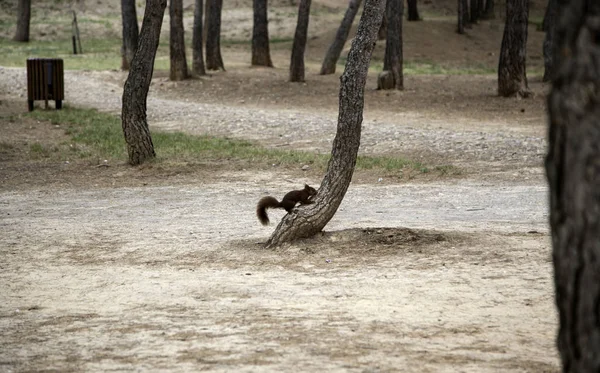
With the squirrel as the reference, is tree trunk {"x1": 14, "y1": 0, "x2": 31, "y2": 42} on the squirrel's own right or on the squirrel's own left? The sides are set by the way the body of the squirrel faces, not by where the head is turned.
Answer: on the squirrel's own left

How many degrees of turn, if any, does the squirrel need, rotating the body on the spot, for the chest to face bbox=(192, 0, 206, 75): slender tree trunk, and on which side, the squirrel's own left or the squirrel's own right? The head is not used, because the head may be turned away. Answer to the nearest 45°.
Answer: approximately 90° to the squirrel's own left

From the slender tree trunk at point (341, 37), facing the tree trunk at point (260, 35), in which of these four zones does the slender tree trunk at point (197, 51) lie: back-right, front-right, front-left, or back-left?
front-left

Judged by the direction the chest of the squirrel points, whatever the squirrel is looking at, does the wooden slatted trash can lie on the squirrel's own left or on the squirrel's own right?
on the squirrel's own left

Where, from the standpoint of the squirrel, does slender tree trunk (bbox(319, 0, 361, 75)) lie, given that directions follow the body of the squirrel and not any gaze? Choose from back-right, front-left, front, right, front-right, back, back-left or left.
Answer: left

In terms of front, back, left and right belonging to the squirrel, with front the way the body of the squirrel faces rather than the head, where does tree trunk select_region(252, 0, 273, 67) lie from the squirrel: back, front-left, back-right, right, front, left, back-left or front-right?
left

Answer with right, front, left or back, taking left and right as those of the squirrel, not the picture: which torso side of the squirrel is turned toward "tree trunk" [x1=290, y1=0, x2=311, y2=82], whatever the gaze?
left

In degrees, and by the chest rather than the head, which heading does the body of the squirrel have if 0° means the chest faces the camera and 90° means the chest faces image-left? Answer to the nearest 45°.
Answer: approximately 270°

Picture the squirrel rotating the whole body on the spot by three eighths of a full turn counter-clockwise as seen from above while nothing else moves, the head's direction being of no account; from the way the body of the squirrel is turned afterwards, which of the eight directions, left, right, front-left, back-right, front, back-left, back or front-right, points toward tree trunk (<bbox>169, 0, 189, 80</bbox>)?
front-right

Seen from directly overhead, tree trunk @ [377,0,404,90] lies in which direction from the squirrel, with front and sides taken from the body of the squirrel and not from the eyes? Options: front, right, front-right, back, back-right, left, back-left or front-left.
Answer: left

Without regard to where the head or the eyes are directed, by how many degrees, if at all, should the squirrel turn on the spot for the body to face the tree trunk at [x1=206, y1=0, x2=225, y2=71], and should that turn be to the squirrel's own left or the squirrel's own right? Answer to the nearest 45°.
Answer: approximately 90° to the squirrel's own left

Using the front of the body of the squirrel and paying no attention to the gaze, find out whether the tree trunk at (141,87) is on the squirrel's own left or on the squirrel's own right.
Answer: on the squirrel's own left

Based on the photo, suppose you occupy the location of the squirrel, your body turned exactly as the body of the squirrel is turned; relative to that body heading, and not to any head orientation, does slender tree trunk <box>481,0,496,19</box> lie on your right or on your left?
on your left
